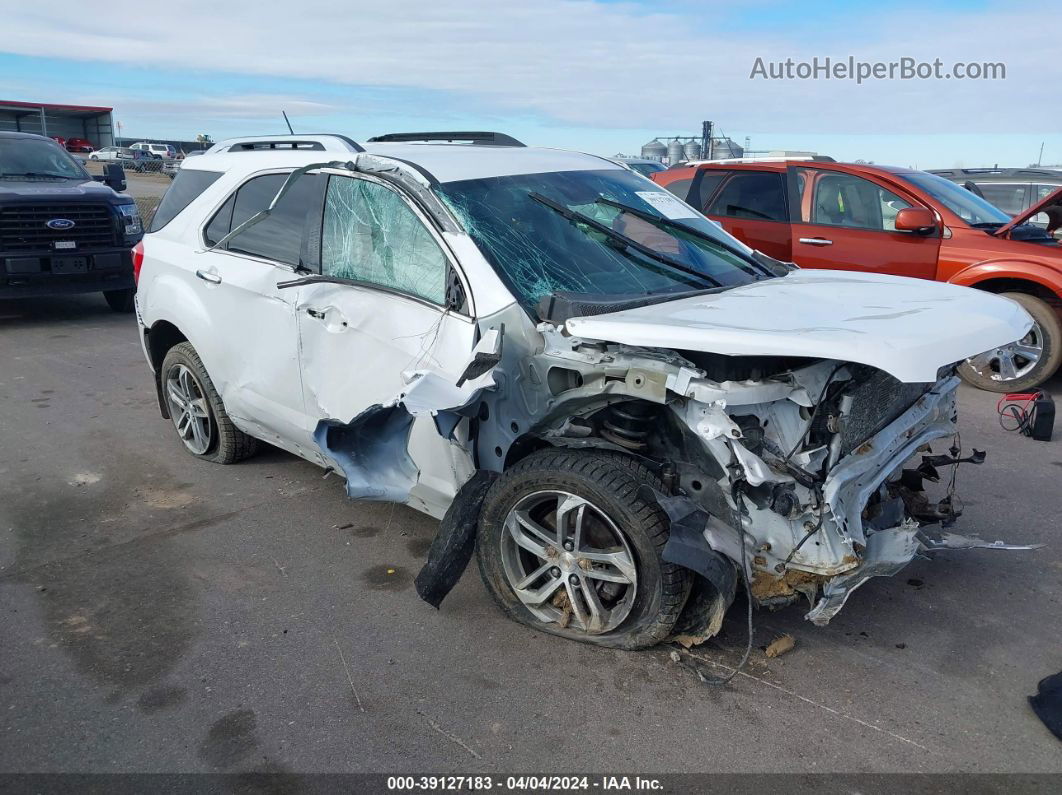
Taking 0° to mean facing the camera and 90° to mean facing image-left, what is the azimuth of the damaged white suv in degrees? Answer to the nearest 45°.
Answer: approximately 315°

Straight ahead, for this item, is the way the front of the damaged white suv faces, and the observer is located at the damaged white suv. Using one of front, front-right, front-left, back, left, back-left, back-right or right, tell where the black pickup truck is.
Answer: back
